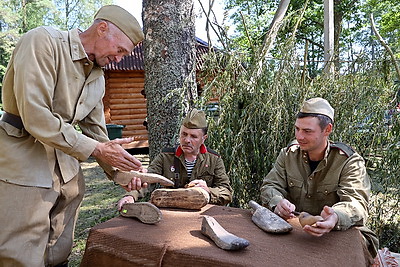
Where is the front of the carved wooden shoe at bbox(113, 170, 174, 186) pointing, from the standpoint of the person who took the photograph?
facing to the right of the viewer

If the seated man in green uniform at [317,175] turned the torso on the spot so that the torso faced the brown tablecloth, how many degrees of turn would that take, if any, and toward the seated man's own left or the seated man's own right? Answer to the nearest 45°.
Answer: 0° — they already face it

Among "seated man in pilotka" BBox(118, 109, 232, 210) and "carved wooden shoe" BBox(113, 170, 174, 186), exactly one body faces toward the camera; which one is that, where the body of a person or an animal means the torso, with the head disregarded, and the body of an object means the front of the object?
the seated man in pilotka

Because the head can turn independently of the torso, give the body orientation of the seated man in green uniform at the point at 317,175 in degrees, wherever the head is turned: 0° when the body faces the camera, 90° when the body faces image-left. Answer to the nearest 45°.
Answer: approximately 45°

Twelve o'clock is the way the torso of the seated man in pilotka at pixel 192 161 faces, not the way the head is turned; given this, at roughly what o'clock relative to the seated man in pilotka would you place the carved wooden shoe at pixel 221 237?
The carved wooden shoe is roughly at 12 o'clock from the seated man in pilotka.

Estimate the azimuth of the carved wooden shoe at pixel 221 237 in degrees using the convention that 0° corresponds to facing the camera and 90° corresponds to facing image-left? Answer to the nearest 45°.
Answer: approximately 315°

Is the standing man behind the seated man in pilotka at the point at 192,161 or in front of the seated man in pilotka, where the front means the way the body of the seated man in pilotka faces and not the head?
in front

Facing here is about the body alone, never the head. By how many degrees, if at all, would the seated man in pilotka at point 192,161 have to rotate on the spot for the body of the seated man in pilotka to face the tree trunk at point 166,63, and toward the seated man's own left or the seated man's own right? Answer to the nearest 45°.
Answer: approximately 180°

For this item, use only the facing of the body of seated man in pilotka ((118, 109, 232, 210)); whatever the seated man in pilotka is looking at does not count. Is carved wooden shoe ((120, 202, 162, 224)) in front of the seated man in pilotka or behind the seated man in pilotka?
in front

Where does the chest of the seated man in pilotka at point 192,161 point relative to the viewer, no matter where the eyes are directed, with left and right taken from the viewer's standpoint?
facing the viewer

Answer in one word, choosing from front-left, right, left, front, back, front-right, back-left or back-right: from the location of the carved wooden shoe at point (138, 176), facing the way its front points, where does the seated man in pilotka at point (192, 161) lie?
front-left
